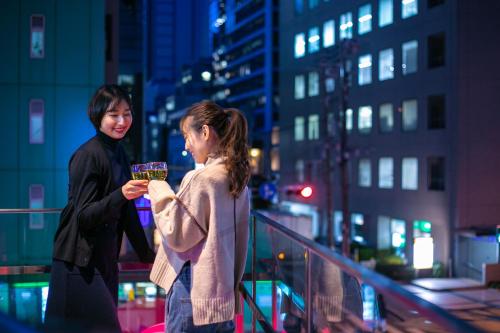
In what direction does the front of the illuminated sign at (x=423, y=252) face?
toward the camera

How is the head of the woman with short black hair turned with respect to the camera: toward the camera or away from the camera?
toward the camera

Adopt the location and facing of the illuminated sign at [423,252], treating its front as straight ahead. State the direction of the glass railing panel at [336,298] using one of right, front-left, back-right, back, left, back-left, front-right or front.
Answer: front

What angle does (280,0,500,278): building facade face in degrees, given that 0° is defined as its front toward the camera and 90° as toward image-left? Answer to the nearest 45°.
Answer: approximately 45°

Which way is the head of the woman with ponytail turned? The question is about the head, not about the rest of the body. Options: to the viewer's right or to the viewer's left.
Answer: to the viewer's left

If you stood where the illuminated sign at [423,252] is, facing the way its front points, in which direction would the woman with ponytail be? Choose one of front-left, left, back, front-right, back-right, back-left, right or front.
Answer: front

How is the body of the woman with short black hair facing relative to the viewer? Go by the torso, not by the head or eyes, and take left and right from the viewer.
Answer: facing the viewer and to the right of the viewer

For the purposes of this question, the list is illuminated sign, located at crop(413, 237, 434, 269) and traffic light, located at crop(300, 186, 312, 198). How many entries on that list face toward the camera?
2

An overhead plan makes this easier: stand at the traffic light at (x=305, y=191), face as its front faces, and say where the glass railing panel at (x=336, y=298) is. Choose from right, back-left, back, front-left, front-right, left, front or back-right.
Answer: front

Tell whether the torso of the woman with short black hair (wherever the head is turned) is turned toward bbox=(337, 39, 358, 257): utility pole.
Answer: no

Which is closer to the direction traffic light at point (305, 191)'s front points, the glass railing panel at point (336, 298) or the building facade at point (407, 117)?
the glass railing panel

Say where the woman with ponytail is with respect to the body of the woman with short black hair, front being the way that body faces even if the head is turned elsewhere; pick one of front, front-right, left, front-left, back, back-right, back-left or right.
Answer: front

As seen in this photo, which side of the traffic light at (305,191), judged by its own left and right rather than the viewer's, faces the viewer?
front

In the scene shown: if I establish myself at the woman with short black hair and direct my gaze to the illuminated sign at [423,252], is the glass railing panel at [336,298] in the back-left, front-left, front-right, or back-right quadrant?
front-right

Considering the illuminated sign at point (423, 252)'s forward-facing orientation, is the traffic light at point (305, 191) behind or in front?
in front

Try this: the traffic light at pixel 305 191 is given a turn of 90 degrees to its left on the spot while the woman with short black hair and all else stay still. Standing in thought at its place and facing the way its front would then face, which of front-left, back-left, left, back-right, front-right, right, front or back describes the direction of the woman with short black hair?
right
